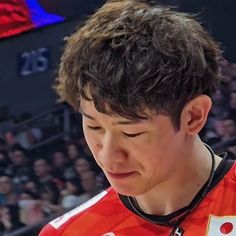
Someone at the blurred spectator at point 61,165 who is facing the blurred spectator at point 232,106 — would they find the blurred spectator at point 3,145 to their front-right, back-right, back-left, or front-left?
back-left

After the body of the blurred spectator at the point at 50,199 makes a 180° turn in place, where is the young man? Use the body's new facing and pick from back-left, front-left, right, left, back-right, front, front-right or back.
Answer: back-right

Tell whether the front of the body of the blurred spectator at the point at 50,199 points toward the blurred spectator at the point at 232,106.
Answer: no

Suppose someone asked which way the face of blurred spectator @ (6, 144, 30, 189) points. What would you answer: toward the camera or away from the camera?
toward the camera

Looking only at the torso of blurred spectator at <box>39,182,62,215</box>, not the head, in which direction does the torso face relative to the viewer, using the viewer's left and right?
facing the viewer and to the left of the viewer

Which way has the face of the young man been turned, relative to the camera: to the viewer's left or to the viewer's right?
to the viewer's left

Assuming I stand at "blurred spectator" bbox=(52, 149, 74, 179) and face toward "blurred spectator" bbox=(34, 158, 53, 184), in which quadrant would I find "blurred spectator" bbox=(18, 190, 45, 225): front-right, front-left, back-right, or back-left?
front-left

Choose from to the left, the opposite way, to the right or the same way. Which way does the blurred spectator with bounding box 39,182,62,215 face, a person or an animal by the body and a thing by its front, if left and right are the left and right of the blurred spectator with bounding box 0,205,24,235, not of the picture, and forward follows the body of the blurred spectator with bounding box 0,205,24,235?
the same way

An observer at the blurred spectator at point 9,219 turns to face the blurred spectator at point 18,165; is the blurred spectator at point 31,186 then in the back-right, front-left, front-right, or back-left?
front-right

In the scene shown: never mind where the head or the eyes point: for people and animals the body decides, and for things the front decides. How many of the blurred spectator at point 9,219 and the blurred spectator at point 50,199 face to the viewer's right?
0
